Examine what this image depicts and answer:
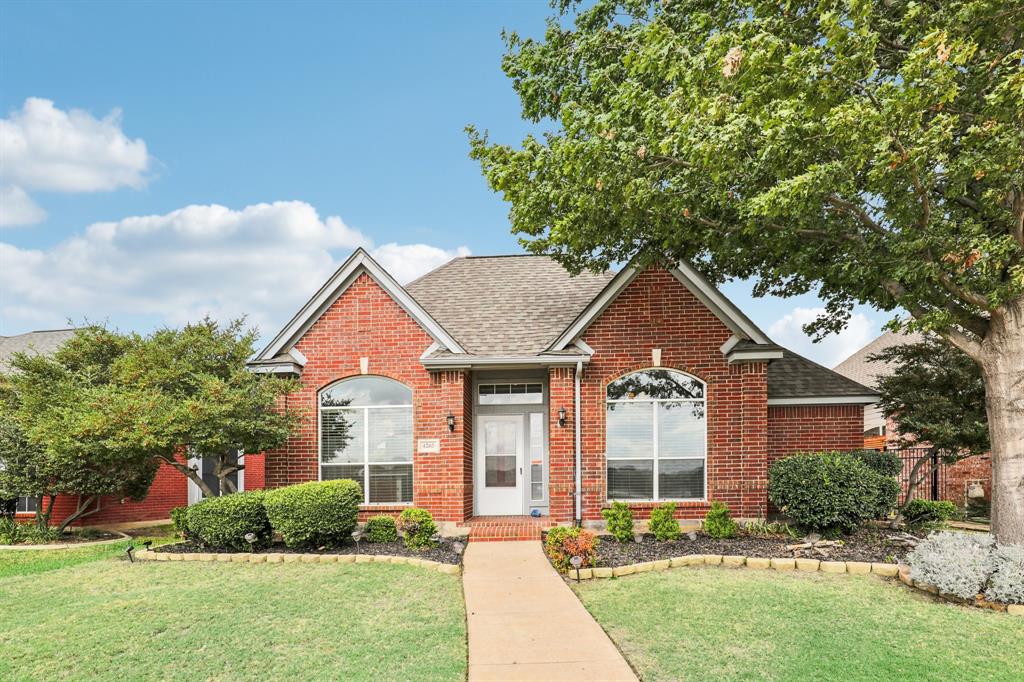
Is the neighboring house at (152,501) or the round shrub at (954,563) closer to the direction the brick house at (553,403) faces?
the round shrub

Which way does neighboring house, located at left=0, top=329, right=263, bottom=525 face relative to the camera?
toward the camera

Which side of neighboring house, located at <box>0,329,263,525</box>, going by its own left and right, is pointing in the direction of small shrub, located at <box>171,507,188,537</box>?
front

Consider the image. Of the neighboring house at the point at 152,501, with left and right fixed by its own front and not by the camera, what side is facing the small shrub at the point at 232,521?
front

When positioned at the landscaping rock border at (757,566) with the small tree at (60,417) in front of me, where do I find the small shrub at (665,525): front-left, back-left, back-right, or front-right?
front-right

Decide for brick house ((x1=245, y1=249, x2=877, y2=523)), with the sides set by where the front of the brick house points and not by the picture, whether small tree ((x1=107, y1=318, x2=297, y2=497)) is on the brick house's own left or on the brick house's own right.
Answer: on the brick house's own right

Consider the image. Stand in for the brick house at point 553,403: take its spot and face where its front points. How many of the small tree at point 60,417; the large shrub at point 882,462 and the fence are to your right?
1

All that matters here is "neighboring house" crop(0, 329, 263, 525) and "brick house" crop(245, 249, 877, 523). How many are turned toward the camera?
2

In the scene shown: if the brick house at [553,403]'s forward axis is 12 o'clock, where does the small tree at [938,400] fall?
The small tree is roughly at 9 o'clock from the brick house.

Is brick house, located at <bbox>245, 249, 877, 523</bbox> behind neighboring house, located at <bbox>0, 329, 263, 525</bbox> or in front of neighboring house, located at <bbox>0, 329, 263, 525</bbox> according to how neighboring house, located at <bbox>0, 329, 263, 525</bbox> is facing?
in front
